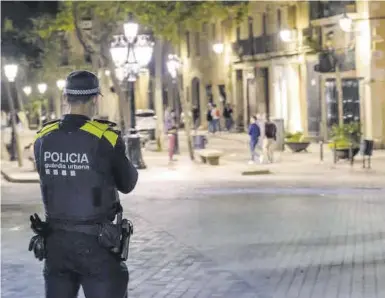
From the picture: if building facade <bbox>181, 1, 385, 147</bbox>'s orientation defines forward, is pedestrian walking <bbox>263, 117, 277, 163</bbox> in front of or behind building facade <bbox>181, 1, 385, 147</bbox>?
in front

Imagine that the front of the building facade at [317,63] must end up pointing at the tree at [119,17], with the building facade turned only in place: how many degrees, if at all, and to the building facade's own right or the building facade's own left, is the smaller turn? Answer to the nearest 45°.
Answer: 0° — it already faces it

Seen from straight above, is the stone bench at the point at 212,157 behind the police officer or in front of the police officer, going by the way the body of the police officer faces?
in front

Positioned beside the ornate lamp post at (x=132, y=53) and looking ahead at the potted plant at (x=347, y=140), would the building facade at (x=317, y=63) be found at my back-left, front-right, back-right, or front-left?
front-left

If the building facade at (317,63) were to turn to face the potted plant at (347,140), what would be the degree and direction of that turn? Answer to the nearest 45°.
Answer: approximately 45° to its left

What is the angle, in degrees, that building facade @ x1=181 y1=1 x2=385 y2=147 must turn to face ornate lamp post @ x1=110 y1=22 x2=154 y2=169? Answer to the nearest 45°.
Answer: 0° — it already faces it

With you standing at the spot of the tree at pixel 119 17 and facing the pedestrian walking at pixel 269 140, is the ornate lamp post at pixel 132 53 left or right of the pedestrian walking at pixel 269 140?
right

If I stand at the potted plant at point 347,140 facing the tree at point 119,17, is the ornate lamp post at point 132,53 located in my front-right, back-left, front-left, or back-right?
front-left

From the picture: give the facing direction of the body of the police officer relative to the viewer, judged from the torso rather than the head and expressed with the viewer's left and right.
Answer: facing away from the viewer and to the right of the viewer

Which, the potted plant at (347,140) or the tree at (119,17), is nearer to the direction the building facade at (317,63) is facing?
the tree

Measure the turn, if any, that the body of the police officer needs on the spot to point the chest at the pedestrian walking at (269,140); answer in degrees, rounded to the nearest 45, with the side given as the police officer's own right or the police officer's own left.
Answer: approximately 45° to the police officer's own left

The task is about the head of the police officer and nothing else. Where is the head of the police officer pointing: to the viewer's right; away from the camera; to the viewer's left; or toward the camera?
away from the camera

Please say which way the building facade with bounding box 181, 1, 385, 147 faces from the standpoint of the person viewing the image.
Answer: facing the viewer and to the left of the viewer

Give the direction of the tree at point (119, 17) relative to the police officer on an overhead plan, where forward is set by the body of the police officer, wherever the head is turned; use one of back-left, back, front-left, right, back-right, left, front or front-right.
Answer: front-left
